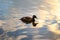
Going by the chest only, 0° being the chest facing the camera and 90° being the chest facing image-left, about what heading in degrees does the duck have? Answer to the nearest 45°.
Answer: approximately 270°
